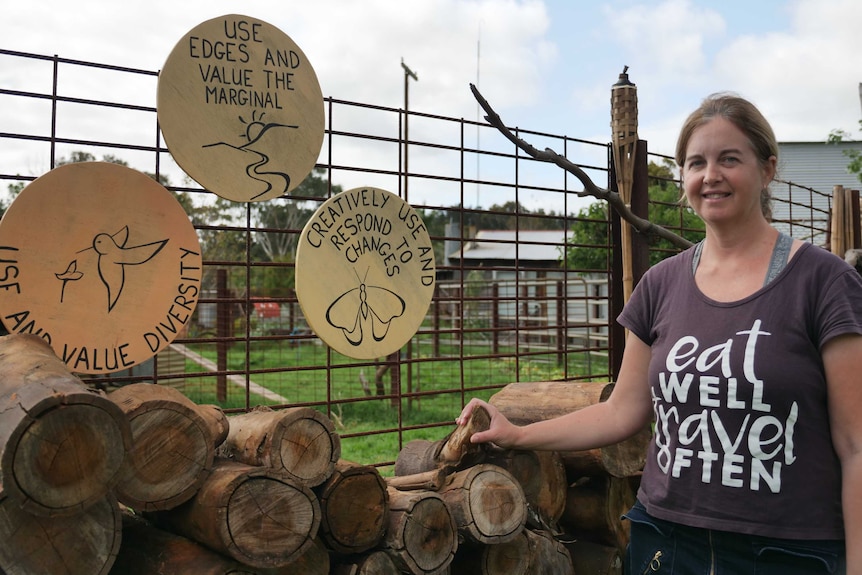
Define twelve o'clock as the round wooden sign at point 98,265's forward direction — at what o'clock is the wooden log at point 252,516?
The wooden log is roughly at 11 o'clock from the round wooden sign.

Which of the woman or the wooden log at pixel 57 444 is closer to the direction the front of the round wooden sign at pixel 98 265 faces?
the wooden log

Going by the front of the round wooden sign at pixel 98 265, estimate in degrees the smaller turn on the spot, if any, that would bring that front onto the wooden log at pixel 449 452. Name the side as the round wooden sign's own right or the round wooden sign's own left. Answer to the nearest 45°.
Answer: approximately 90° to the round wooden sign's own left

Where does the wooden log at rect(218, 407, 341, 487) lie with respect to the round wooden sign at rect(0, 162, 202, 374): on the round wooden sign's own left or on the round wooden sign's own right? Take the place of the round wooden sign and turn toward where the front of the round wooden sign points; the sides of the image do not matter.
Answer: on the round wooden sign's own left

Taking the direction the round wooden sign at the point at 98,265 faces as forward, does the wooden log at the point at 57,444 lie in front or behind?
in front

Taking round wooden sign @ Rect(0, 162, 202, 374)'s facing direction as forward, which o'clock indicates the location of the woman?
The woman is roughly at 11 o'clock from the round wooden sign.

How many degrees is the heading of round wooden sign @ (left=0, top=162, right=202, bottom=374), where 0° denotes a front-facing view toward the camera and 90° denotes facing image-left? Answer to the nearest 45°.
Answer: approximately 0°

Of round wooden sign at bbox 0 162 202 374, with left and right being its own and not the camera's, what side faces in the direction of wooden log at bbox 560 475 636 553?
left
